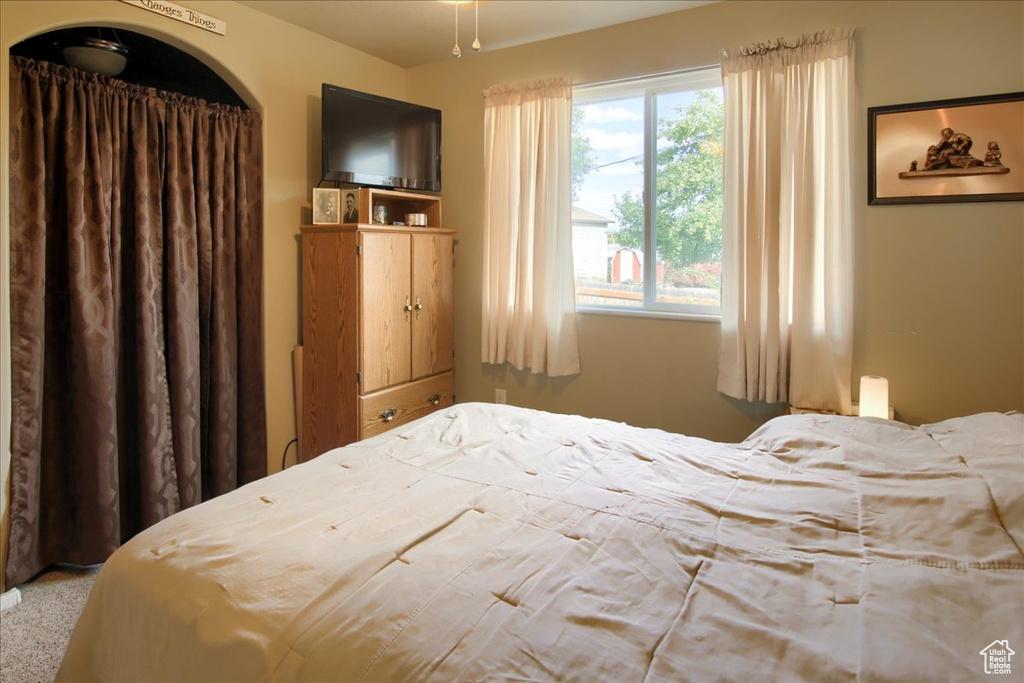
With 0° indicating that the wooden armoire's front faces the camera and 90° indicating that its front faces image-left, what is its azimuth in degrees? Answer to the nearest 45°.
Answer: approximately 315°

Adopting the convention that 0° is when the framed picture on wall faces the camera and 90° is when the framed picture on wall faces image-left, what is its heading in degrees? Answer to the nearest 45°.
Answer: approximately 45°

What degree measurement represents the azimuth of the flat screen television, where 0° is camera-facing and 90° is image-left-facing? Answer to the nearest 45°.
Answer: approximately 315°
